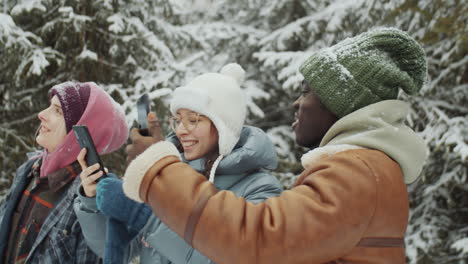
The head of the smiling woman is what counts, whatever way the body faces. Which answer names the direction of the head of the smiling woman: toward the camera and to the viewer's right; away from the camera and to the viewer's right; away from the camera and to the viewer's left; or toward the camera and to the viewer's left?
toward the camera and to the viewer's left

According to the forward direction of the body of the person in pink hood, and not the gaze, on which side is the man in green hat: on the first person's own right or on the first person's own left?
on the first person's own left

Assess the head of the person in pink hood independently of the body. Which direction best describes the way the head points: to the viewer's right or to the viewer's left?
to the viewer's left

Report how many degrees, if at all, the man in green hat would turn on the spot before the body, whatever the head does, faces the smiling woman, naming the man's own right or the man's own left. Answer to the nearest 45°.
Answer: approximately 45° to the man's own right

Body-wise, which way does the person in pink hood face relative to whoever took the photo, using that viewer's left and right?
facing the viewer and to the left of the viewer

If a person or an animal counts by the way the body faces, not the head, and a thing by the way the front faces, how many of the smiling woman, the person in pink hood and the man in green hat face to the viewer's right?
0

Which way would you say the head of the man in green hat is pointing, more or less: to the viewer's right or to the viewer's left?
to the viewer's left

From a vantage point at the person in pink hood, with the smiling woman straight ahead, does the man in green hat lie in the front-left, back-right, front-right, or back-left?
front-right

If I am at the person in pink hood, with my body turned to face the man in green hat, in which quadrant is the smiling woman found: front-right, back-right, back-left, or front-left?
front-left

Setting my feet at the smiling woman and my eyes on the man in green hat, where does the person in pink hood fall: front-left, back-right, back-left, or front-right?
back-right

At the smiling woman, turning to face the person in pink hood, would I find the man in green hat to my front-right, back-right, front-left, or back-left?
back-left

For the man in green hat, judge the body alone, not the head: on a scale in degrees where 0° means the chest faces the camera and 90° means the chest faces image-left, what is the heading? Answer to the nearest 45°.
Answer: approximately 90°

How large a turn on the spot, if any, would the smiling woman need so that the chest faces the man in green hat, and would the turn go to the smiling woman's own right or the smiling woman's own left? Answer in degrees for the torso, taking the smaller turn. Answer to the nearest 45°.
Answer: approximately 90° to the smiling woman's own left

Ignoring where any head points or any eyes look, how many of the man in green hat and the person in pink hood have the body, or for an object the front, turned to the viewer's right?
0

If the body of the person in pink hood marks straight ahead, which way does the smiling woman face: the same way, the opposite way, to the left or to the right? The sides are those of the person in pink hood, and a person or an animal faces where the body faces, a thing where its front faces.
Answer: the same way
